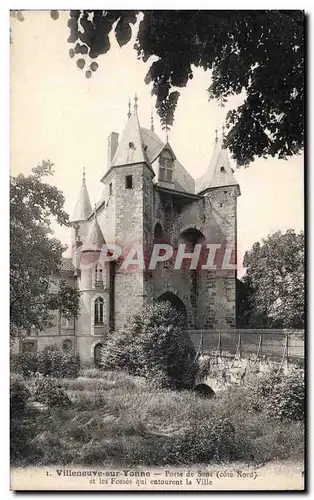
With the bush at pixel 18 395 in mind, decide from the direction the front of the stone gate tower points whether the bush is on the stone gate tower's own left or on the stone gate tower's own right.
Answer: on the stone gate tower's own right

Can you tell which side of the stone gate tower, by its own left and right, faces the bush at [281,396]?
front

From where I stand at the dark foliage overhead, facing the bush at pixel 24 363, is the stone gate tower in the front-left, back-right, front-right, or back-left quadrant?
front-right

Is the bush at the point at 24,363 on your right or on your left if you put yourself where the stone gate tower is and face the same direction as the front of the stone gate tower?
on your right

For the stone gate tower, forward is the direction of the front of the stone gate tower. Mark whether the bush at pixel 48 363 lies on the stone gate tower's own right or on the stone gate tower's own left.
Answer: on the stone gate tower's own right
